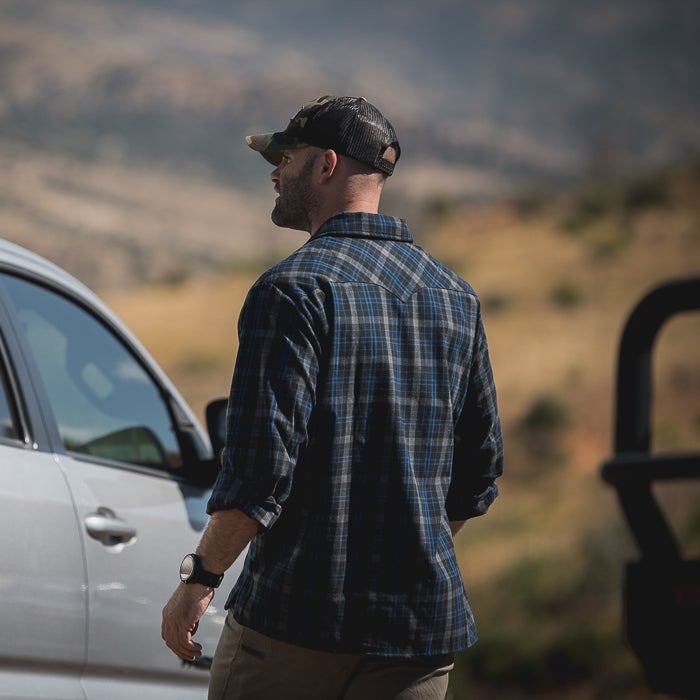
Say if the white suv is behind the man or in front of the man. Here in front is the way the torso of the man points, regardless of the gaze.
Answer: in front

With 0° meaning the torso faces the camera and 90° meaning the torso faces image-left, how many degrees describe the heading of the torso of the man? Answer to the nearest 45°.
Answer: approximately 135°
